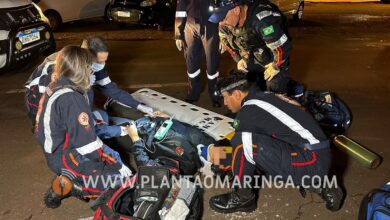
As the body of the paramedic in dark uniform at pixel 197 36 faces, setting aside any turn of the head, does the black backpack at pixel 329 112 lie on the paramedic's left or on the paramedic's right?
on the paramedic's left

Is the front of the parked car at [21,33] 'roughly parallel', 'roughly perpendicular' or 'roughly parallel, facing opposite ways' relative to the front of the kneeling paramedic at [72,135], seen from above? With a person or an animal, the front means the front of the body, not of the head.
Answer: roughly perpendicular

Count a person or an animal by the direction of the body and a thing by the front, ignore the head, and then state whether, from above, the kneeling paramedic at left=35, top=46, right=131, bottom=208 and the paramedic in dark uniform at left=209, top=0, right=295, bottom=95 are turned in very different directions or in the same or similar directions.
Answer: very different directions

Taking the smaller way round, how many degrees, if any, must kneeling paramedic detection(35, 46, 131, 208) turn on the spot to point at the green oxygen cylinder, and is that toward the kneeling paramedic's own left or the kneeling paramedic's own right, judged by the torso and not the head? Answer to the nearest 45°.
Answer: approximately 45° to the kneeling paramedic's own right

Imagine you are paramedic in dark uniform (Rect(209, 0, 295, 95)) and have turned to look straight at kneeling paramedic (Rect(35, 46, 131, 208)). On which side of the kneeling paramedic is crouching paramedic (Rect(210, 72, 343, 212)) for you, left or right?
left

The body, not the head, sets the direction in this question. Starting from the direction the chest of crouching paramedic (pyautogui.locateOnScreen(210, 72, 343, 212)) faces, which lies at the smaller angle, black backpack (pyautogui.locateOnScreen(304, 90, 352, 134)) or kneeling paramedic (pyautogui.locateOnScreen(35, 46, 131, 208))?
the kneeling paramedic

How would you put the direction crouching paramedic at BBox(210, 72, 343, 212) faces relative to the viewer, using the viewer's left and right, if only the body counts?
facing to the left of the viewer

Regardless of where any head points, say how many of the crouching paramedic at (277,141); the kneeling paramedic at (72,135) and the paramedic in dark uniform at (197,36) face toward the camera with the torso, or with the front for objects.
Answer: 1

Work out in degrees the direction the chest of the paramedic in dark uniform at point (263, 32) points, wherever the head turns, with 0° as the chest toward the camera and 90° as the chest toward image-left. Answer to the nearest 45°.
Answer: approximately 45°

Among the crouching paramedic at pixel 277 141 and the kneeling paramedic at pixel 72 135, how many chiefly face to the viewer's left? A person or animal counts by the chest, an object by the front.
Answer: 1

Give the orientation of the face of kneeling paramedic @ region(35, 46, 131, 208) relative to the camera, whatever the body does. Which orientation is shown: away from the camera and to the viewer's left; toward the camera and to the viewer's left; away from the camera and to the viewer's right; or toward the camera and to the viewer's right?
away from the camera and to the viewer's right

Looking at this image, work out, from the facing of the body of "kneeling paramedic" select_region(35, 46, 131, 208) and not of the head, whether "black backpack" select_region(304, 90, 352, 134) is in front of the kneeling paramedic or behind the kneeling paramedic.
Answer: in front

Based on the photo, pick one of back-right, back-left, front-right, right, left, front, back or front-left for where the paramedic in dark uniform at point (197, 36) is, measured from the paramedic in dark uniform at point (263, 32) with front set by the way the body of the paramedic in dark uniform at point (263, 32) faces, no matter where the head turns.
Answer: right

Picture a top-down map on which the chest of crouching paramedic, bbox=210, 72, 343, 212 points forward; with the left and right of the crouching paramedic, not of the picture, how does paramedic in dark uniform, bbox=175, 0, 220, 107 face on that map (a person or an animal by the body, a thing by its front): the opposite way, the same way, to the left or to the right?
to the left
